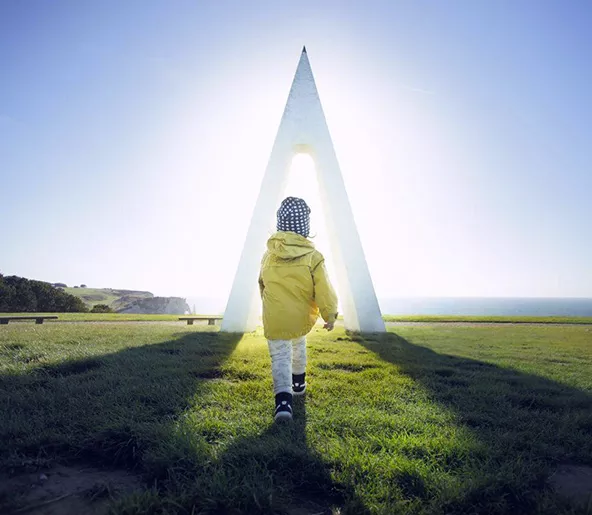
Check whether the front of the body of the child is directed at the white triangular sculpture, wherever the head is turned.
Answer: yes

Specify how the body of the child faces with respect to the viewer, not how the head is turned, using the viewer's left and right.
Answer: facing away from the viewer

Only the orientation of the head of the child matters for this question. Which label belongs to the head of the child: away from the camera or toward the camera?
away from the camera
